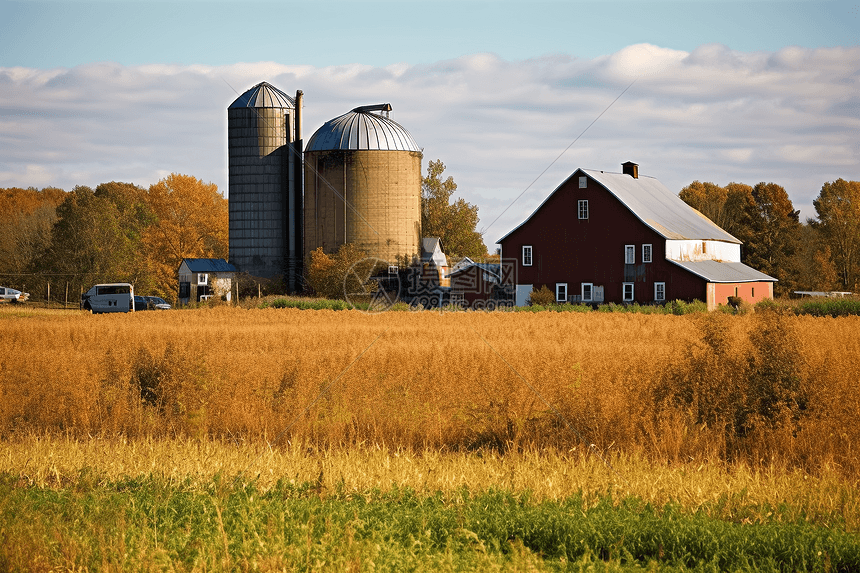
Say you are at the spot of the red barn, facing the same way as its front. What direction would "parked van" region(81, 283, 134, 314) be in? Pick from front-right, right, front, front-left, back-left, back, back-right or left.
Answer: right

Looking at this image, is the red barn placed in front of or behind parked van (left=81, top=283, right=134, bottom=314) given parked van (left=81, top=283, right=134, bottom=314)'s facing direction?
behind

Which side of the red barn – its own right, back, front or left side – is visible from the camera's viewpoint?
front

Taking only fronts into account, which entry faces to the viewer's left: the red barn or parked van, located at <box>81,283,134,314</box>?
the parked van
